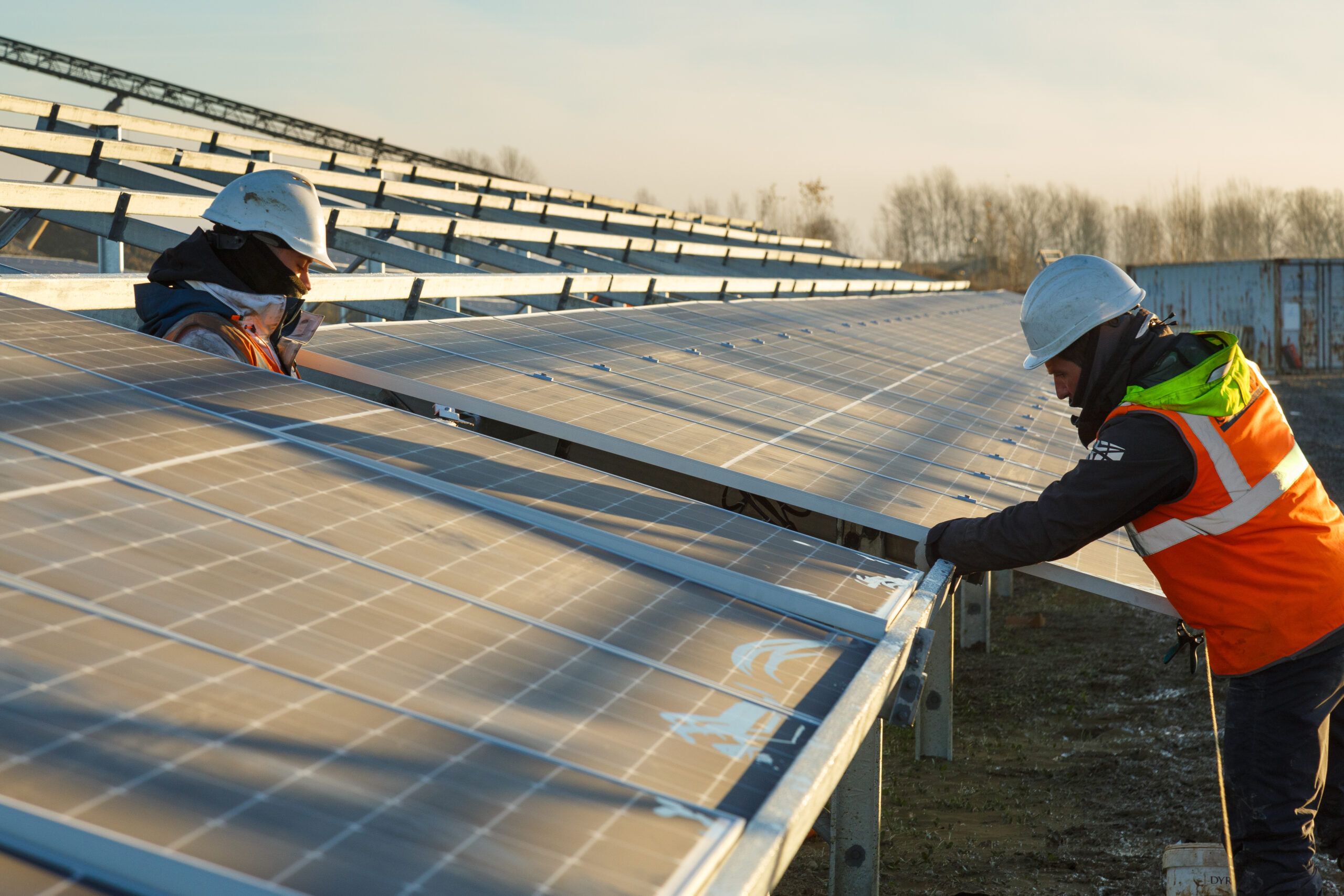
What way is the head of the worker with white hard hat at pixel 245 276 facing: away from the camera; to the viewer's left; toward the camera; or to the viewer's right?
to the viewer's right

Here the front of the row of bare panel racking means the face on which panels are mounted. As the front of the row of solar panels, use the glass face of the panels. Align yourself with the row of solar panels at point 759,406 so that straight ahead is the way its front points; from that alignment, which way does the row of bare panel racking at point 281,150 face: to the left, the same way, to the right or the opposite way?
the same way

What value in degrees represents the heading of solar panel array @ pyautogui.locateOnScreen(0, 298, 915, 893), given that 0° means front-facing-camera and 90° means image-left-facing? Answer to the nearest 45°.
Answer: approximately 315°

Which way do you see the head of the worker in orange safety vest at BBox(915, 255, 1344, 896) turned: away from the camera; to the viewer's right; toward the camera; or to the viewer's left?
to the viewer's left

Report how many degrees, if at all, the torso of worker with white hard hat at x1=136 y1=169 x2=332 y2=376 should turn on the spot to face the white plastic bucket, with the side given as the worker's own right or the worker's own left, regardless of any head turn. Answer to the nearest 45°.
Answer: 0° — they already face it

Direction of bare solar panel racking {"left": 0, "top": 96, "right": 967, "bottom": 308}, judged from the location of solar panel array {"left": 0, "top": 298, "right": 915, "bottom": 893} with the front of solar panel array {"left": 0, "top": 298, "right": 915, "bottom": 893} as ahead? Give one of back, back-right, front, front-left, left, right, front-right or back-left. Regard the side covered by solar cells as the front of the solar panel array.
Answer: back-left

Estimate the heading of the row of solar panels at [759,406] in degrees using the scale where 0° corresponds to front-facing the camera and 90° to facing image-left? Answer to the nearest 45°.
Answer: approximately 315°

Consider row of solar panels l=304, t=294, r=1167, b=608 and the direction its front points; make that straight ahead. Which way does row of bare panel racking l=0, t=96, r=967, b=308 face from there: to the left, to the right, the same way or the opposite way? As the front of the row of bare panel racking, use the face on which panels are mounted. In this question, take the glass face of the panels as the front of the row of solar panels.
the same way

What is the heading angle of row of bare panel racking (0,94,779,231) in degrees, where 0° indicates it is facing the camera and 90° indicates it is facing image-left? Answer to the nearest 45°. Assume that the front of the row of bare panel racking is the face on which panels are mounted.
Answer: approximately 315°

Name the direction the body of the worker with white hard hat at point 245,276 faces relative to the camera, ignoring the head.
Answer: to the viewer's right

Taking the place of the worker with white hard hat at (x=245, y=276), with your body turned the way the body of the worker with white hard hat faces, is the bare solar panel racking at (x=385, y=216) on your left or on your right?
on your left
